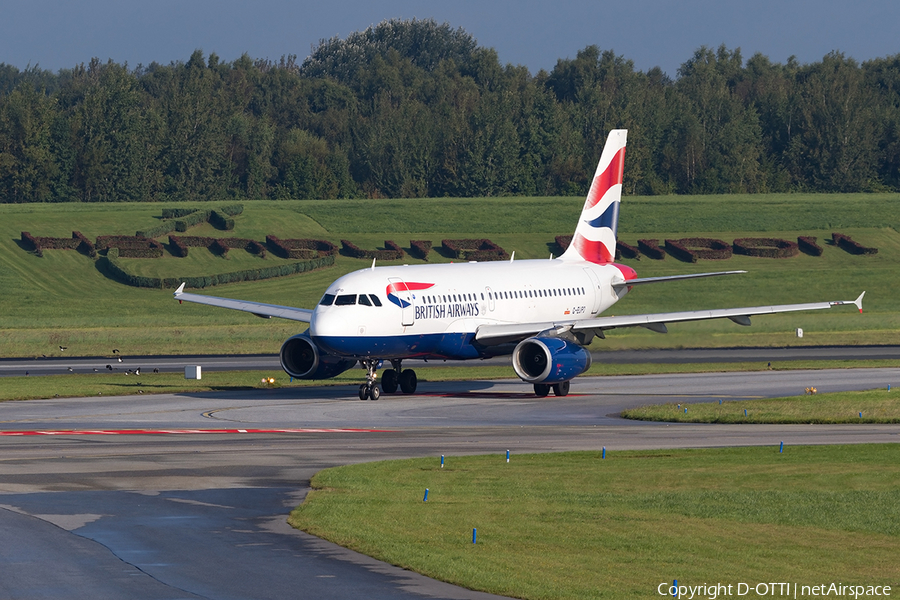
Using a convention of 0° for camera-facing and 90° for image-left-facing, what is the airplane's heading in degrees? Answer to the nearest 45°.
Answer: approximately 45°
